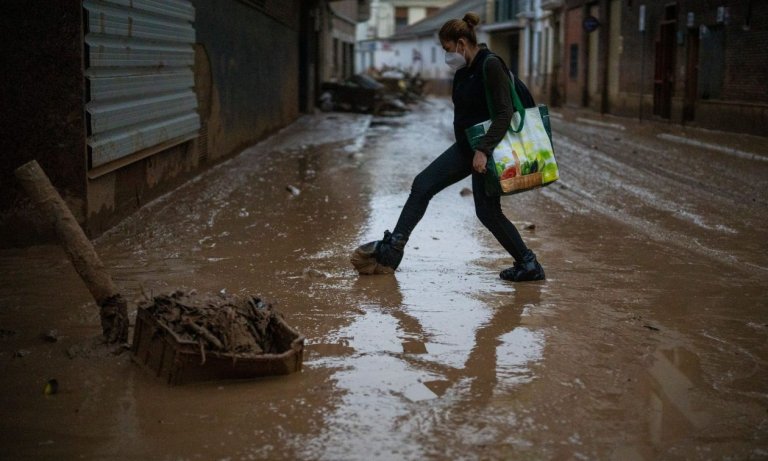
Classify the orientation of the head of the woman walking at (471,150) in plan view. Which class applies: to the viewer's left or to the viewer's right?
to the viewer's left

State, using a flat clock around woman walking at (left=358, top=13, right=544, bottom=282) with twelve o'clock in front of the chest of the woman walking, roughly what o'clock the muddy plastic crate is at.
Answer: The muddy plastic crate is roughly at 10 o'clock from the woman walking.

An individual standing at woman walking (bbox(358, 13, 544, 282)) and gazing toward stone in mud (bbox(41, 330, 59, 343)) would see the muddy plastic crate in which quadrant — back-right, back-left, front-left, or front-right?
front-left

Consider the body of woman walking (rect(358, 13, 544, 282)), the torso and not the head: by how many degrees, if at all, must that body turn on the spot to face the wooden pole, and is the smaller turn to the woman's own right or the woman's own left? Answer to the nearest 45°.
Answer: approximately 45° to the woman's own left

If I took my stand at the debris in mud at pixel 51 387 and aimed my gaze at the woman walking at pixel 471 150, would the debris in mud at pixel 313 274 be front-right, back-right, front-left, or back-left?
front-left

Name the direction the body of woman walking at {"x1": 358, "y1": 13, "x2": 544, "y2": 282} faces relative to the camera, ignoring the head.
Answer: to the viewer's left

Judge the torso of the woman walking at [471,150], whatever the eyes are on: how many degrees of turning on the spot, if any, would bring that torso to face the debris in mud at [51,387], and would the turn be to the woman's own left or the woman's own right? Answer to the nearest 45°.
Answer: approximately 45° to the woman's own left

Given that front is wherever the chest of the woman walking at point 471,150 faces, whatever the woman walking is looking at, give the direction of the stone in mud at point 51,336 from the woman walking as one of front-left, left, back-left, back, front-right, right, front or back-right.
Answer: front-left

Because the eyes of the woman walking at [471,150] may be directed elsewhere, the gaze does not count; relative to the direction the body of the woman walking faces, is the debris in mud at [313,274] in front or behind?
in front
